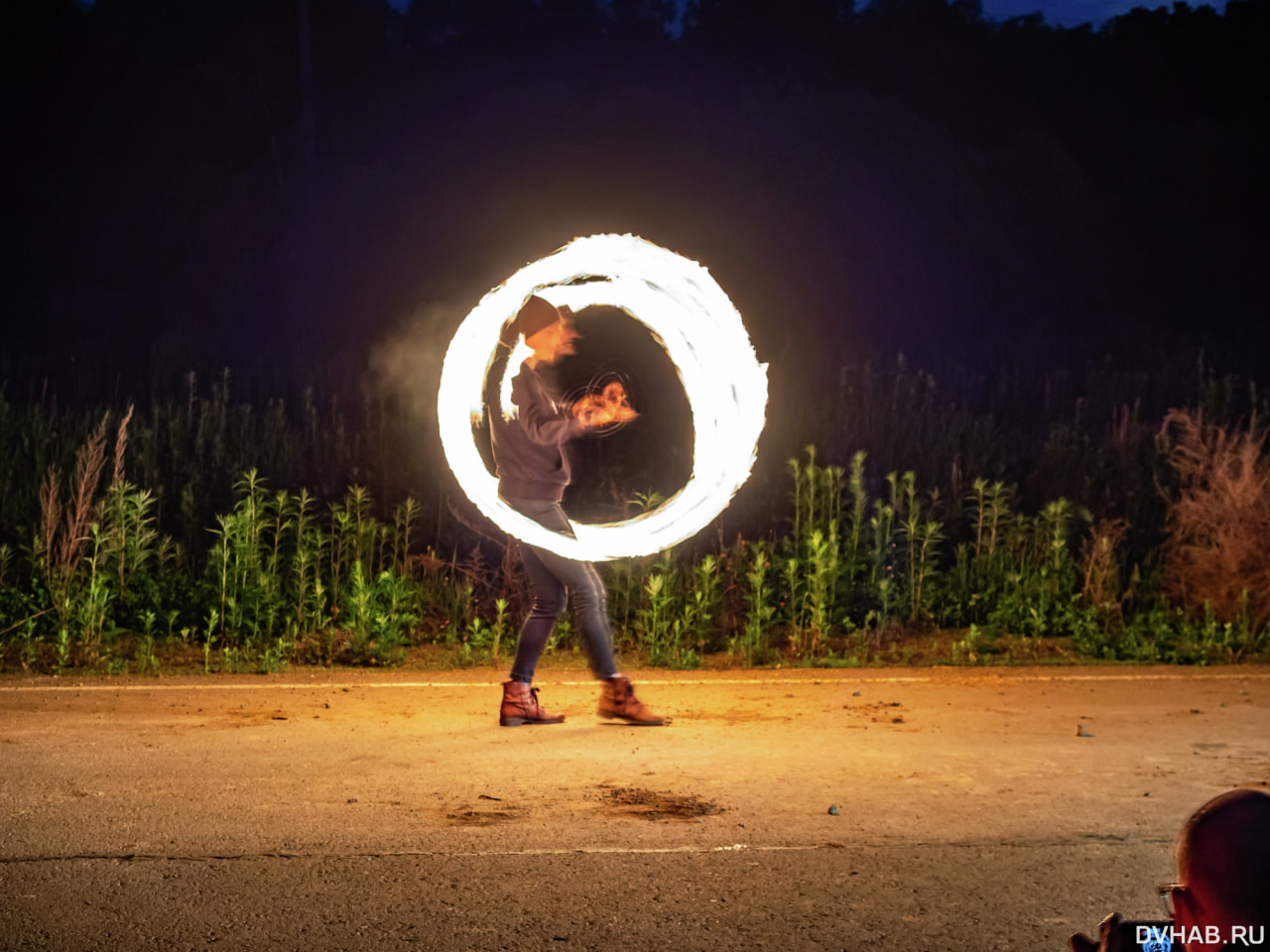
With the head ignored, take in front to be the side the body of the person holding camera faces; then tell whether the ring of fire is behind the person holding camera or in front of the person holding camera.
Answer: in front

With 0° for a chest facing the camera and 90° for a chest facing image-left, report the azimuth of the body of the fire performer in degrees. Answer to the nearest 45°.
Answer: approximately 270°

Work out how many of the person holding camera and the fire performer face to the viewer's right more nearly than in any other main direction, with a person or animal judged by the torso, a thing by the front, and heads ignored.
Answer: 1

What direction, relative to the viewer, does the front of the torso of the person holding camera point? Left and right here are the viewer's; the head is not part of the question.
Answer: facing away from the viewer and to the left of the viewer

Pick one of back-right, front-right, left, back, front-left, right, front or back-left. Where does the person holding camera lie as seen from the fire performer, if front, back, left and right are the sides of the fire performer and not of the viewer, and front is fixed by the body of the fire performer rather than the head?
right

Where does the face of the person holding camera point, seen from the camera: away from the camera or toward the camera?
away from the camera

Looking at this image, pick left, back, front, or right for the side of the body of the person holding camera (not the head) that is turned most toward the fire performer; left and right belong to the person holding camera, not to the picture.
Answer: front
